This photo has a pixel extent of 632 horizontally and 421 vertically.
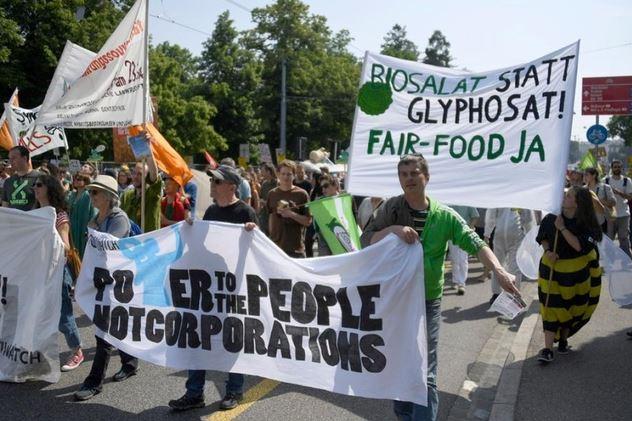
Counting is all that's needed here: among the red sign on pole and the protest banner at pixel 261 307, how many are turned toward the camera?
2

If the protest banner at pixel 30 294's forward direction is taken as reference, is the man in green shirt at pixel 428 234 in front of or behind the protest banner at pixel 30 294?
in front

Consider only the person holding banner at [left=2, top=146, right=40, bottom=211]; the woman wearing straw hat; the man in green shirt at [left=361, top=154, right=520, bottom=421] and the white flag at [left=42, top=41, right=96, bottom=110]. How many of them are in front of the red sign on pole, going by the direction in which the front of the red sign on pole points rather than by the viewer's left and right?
4

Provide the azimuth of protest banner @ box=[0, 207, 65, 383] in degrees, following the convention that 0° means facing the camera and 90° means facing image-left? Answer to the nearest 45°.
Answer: approximately 0°

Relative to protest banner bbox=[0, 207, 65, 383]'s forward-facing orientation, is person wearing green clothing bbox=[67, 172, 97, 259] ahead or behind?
behind

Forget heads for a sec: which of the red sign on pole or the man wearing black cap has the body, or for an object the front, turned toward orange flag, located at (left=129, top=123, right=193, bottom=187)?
the red sign on pole

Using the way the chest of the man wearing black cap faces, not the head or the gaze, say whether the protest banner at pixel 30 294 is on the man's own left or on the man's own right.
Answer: on the man's own right

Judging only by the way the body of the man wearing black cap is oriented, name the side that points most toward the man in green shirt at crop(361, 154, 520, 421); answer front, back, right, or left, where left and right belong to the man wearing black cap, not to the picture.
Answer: left

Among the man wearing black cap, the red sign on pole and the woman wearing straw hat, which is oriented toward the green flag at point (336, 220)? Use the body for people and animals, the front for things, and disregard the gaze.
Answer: the red sign on pole
